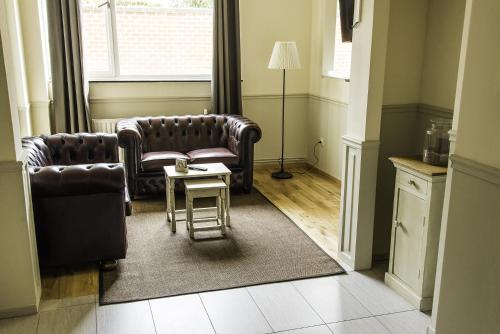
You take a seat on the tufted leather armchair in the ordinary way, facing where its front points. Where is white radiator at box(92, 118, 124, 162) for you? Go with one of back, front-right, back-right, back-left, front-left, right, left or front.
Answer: left

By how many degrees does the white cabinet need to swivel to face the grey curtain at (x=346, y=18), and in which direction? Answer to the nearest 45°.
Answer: approximately 135° to its right

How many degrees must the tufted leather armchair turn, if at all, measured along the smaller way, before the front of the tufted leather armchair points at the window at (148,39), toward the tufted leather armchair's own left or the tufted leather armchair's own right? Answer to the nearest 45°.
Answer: approximately 90° to the tufted leather armchair's own left

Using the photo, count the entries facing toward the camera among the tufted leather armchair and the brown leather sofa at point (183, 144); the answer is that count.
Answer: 1

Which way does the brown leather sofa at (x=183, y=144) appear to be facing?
toward the camera

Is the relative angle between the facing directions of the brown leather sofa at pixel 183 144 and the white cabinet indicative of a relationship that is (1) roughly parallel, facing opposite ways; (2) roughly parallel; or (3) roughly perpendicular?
roughly perpendicular

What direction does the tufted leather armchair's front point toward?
to the viewer's right

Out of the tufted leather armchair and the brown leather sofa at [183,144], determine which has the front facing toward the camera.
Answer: the brown leather sofa

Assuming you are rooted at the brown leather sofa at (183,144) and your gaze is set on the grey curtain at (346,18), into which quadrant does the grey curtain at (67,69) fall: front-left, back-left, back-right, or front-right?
back-left

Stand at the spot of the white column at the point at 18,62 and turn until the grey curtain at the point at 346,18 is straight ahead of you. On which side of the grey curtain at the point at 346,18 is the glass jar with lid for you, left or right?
right

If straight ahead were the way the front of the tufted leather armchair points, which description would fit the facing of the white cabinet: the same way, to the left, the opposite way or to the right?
the opposite way

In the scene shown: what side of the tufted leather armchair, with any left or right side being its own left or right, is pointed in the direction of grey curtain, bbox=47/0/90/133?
left

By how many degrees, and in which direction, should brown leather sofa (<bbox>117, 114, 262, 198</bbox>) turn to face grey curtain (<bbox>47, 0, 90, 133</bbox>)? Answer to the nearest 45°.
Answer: approximately 90° to its right

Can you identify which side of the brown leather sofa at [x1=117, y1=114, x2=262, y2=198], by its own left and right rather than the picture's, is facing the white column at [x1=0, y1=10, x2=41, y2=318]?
front
